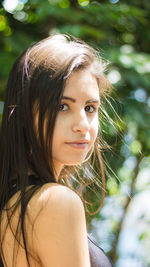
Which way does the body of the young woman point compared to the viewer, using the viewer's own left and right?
facing to the right of the viewer
